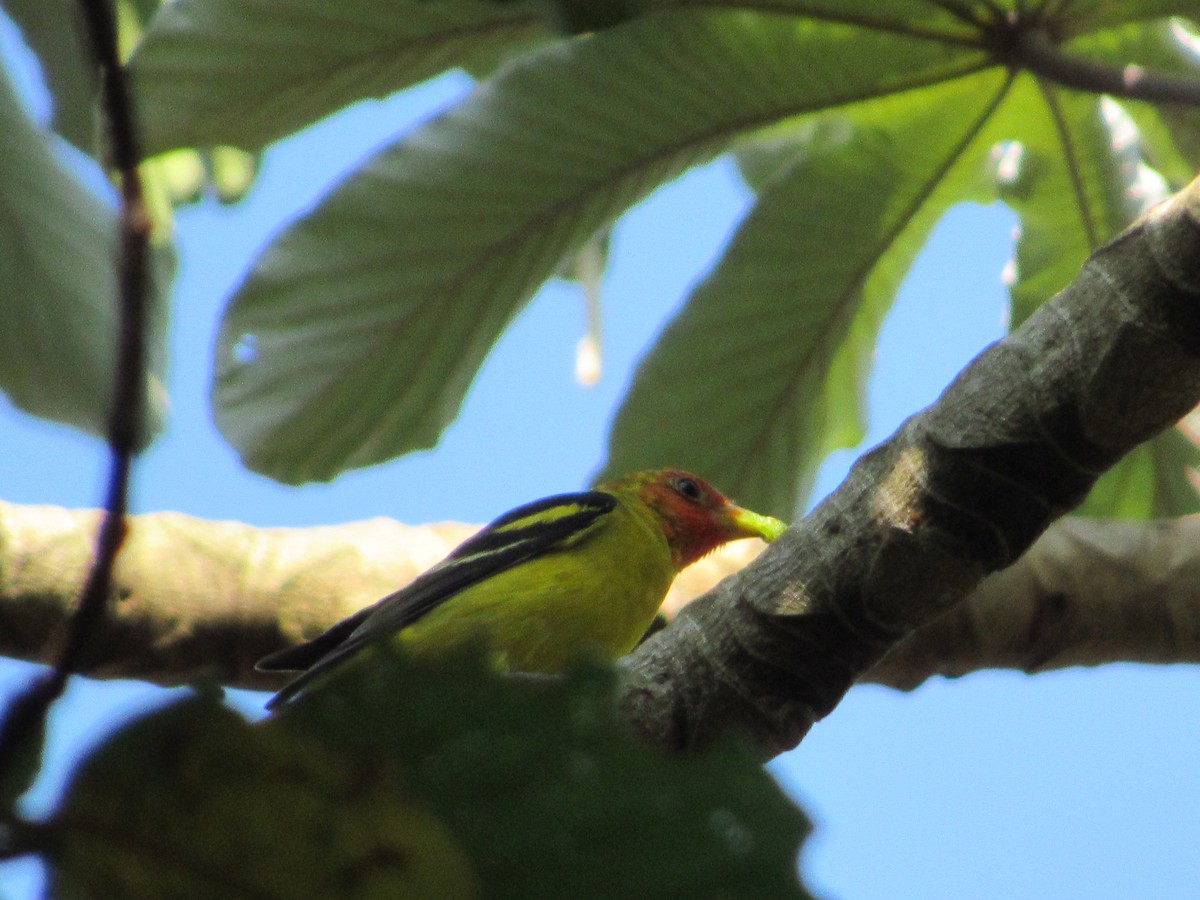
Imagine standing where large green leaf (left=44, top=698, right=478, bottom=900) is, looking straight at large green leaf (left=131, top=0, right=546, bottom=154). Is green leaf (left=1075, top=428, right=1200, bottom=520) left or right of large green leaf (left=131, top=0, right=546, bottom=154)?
right

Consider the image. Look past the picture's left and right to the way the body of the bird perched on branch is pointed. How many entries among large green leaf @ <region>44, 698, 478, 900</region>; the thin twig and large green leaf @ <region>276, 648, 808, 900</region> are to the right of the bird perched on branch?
3

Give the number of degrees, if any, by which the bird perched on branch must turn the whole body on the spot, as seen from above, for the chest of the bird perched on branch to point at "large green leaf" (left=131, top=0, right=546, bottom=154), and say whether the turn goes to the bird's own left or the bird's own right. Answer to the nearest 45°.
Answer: approximately 180°

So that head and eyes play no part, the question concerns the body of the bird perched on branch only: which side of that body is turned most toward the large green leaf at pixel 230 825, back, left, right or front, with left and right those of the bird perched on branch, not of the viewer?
right

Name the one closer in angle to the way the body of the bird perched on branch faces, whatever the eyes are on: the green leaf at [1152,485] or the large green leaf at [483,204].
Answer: the green leaf

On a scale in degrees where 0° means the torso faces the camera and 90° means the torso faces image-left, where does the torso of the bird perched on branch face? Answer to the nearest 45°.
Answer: approximately 270°

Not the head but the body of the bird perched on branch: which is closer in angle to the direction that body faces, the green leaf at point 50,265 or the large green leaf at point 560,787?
the large green leaf

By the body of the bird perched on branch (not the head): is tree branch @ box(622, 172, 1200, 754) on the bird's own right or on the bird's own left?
on the bird's own right

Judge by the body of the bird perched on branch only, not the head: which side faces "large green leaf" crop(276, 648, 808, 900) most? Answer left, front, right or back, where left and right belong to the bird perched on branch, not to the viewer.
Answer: right

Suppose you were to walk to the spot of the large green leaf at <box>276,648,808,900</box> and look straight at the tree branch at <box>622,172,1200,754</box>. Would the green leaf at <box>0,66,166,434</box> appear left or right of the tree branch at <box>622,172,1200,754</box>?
left

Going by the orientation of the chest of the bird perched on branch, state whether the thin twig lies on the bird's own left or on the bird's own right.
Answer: on the bird's own right
